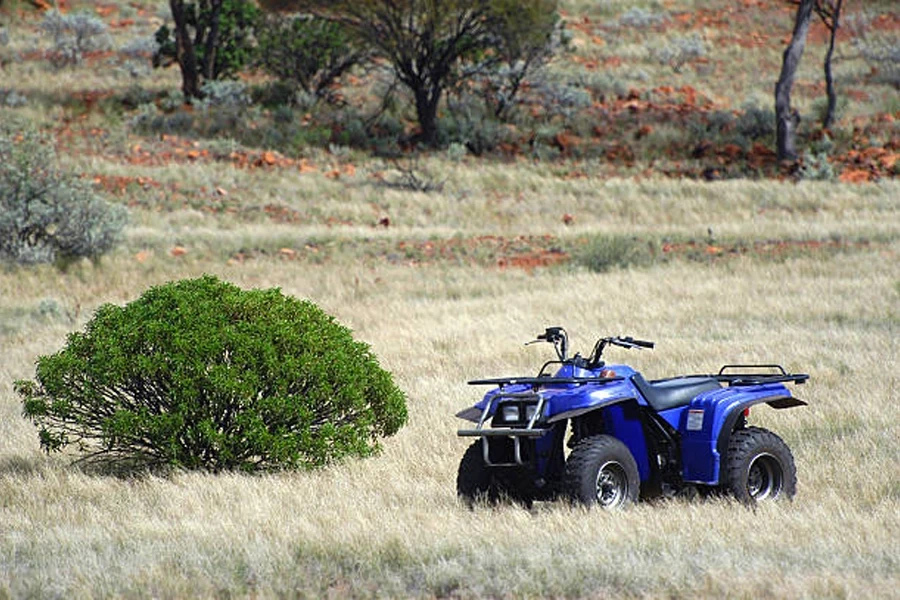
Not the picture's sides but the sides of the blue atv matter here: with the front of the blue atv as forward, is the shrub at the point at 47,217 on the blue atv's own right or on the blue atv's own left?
on the blue atv's own right

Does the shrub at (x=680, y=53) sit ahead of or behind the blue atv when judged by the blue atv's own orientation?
behind

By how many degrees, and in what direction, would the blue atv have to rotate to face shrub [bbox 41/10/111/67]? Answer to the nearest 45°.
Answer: approximately 90° to its right

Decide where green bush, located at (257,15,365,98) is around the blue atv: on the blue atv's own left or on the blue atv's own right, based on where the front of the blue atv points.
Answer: on the blue atv's own right

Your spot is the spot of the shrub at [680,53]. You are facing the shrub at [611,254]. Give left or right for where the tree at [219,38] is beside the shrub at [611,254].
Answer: right

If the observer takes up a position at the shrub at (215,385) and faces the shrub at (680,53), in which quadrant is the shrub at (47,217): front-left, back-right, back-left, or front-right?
front-left

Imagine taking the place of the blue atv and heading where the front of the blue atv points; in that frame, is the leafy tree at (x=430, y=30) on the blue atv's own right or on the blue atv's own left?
on the blue atv's own right

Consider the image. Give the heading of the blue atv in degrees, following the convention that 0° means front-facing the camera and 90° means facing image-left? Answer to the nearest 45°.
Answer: approximately 45°

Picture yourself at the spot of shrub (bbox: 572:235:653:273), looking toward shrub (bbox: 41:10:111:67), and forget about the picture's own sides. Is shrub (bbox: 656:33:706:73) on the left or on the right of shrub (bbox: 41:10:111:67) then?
right

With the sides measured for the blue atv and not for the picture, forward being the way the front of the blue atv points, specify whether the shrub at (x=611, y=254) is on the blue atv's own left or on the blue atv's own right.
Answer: on the blue atv's own right
